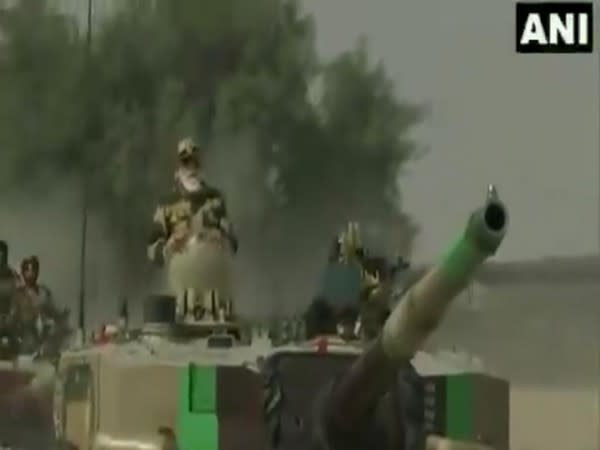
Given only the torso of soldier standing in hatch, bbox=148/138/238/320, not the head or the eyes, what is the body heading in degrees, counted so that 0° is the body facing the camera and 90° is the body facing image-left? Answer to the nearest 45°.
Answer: approximately 0°

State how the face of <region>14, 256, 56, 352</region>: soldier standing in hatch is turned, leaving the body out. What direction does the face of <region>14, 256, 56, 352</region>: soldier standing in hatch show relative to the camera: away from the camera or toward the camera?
toward the camera

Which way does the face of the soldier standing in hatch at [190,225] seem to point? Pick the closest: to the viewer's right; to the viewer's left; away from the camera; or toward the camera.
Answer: toward the camera
